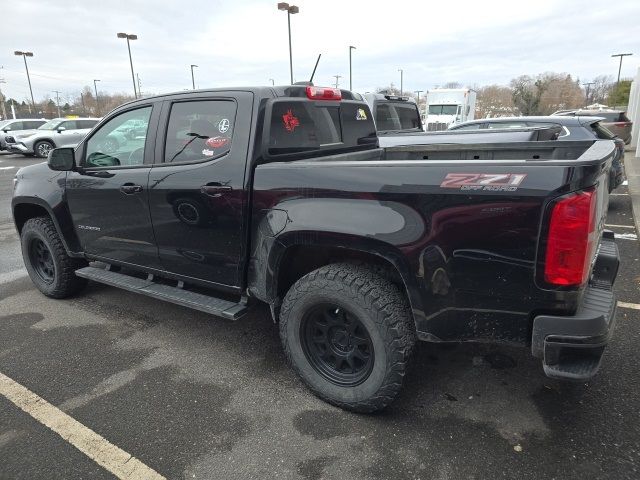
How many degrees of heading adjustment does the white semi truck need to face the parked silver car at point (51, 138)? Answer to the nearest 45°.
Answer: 0° — it already faces it

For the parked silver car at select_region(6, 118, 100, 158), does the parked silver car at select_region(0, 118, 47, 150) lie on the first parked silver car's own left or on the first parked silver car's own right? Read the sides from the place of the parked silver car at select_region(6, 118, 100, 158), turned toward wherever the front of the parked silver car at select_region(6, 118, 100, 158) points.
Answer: on the first parked silver car's own right

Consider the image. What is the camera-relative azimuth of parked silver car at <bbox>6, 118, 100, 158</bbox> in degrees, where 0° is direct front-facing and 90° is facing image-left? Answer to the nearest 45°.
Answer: approximately 45°

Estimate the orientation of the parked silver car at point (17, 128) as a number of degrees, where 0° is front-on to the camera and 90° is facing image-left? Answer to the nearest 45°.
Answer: approximately 45°

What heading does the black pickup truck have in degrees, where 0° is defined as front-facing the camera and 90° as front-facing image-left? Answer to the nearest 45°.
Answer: approximately 135°

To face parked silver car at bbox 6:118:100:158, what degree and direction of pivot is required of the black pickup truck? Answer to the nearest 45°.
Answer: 0° — it already faces it
